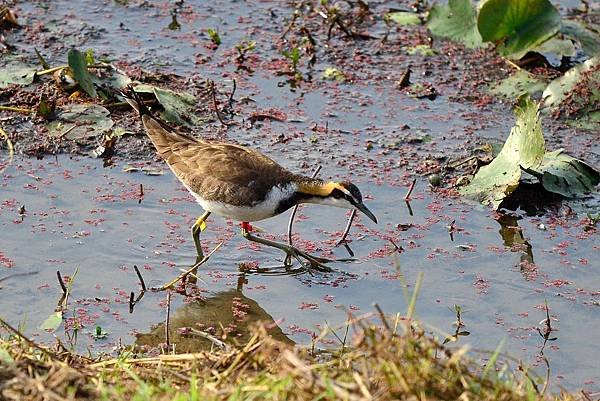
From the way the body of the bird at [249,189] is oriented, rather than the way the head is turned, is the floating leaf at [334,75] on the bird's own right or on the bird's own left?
on the bird's own left

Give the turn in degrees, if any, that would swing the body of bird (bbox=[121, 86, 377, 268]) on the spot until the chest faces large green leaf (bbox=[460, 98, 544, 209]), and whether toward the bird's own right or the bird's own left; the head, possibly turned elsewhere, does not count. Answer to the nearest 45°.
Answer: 0° — it already faces it

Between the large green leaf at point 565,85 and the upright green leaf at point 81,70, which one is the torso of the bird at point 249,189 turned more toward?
the large green leaf

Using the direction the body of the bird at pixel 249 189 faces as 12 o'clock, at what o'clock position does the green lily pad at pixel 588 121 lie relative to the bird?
The green lily pad is roughly at 11 o'clock from the bird.

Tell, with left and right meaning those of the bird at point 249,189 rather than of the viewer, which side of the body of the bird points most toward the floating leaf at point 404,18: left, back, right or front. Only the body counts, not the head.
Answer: left

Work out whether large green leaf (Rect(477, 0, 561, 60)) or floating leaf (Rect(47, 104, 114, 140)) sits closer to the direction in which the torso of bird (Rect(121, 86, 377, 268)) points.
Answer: the large green leaf

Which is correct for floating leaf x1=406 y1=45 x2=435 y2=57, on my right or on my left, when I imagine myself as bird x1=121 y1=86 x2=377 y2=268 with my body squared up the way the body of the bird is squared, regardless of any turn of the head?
on my left

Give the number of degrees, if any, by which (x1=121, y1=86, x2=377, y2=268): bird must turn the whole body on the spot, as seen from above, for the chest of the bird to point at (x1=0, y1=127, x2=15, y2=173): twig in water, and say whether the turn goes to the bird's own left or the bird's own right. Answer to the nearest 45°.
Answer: approximately 135° to the bird's own left

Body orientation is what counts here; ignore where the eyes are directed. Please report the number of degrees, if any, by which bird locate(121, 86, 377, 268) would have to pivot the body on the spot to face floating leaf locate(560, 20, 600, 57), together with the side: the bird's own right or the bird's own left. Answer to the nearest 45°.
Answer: approximately 45° to the bird's own left

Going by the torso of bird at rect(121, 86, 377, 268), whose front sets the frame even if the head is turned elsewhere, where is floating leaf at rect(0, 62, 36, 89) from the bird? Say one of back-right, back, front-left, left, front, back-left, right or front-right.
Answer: back-left

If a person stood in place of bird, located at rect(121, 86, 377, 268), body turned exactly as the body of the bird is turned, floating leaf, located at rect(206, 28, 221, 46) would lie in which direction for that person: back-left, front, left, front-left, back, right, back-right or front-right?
left

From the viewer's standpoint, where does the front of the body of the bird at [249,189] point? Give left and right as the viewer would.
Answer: facing to the right of the viewer
